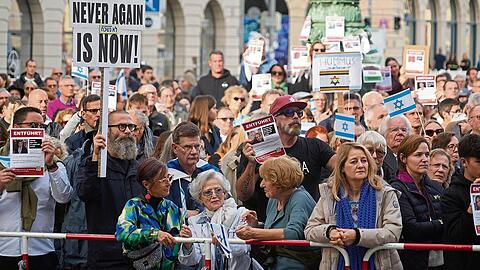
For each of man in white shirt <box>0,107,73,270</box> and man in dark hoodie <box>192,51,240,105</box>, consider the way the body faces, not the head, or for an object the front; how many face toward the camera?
2

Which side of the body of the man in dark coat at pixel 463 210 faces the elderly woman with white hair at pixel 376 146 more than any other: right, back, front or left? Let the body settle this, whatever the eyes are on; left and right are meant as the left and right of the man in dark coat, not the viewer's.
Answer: back

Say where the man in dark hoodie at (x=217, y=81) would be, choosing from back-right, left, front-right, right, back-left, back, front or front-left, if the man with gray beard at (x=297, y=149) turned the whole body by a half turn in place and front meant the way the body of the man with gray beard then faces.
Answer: front

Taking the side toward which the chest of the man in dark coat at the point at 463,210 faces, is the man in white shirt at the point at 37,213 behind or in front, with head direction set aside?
behind

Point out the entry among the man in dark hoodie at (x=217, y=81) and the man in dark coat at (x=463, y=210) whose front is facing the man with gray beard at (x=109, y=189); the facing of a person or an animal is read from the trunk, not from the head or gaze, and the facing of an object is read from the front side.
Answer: the man in dark hoodie at (x=217, y=81)

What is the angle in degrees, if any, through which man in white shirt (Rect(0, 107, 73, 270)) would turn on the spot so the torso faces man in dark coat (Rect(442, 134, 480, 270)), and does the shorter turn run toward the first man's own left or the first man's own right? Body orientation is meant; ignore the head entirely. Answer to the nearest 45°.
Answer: approximately 45° to the first man's own left

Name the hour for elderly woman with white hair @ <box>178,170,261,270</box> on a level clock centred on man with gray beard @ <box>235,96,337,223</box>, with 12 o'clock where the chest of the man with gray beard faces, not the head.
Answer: The elderly woman with white hair is roughly at 1 o'clock from the man with gray beard.

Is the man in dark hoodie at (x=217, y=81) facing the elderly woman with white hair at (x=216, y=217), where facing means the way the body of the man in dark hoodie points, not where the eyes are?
yes

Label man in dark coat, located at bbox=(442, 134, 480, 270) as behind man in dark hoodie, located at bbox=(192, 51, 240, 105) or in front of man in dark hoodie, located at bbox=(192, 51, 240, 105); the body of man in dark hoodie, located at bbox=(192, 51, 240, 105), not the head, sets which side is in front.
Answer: in front

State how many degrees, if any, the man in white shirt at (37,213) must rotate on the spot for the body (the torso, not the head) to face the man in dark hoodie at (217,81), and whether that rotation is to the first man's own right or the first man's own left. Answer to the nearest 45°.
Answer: approximately 180°

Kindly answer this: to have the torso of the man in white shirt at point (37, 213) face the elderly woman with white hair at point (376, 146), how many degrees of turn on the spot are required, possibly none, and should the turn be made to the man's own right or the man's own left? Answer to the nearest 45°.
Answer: approximately 90° to the man's own left
